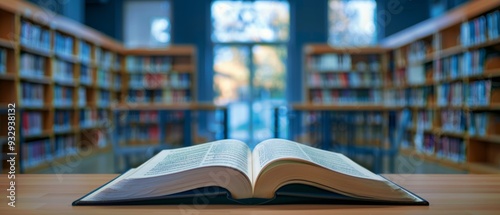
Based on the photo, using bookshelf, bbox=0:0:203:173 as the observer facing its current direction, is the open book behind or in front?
in front

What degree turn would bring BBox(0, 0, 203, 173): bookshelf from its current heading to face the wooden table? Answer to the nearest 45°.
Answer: approximately 45° to its right

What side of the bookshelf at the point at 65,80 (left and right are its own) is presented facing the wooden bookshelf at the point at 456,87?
front

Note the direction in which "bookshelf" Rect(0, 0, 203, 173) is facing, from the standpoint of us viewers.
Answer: facing the viewer and to the right of the viewer

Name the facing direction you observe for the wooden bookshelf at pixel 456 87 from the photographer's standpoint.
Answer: facing the viewer and to the left of the viewer

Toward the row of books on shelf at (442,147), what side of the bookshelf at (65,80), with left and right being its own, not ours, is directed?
front

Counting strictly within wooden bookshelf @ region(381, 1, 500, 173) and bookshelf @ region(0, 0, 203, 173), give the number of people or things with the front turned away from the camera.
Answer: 0

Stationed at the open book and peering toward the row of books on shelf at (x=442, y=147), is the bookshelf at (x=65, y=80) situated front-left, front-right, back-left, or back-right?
front-left

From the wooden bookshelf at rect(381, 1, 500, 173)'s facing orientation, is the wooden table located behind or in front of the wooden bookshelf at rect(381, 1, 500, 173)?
in front

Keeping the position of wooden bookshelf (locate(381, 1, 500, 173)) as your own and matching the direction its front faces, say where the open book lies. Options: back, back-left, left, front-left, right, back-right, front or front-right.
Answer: front-left
